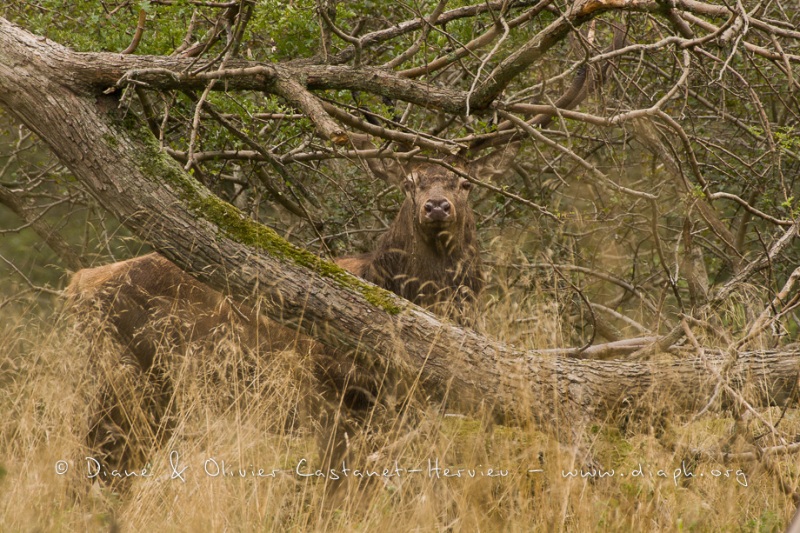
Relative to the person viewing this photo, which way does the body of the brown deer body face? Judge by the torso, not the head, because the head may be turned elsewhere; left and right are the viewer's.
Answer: facing to the right of the viewer
